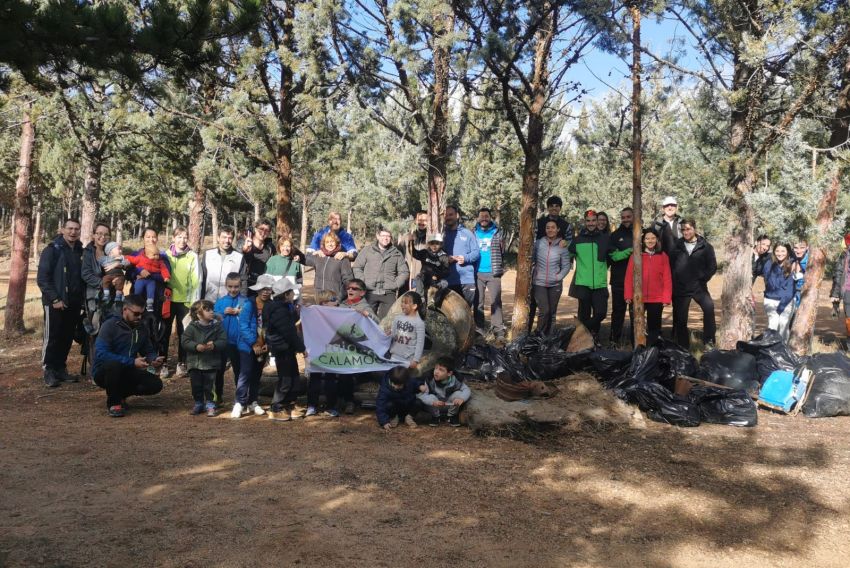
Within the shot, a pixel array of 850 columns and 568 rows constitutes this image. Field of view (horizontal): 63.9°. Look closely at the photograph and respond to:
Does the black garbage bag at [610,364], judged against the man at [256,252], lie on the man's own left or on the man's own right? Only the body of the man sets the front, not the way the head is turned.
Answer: on the man's own left

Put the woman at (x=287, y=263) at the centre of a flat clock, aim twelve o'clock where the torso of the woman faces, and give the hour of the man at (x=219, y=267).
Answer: The man is roughly at 4 o'clock from the woman.

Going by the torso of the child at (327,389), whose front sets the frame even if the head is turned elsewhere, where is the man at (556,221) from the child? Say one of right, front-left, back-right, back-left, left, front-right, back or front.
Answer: back-left

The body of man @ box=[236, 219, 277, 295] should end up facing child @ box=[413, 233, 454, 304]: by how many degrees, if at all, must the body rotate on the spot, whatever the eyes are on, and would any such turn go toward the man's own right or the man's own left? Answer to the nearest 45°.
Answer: approximately 90° to the man's own left

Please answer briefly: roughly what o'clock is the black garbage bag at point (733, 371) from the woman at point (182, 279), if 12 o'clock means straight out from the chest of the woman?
The black garbage bag is roughly at 10 o'clock from the woman.

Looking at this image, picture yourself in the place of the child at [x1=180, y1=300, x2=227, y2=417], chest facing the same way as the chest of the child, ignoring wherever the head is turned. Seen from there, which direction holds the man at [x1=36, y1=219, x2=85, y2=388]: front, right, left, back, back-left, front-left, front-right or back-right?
back-right
